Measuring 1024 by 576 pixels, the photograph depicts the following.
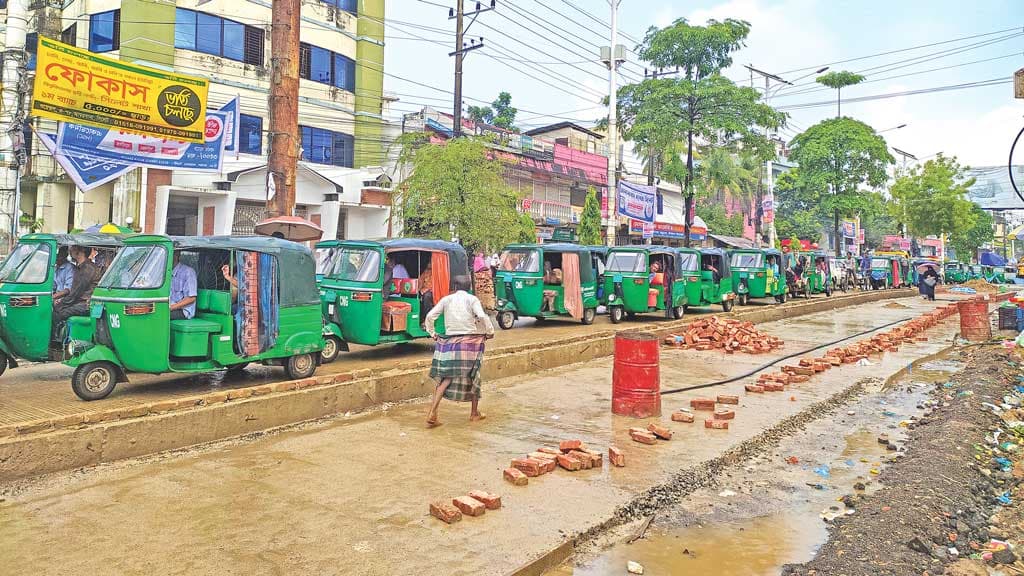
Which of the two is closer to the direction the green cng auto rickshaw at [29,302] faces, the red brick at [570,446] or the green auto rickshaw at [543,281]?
the red brick

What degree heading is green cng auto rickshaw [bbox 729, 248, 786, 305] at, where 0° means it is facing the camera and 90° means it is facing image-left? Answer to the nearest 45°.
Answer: approximately 45°

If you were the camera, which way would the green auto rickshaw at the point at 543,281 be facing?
facing the viewer and to the left of the viewer

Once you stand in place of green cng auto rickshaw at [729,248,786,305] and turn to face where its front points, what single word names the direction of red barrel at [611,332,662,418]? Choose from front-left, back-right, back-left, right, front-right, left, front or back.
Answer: front-left

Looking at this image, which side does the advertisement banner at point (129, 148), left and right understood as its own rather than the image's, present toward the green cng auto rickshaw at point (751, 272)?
left

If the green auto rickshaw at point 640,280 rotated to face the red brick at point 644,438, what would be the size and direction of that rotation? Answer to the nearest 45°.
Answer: approximately 45° to its left

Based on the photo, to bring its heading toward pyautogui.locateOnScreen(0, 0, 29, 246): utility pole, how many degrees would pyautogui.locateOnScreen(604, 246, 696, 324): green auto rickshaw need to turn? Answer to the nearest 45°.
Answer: approximately 45° to its right

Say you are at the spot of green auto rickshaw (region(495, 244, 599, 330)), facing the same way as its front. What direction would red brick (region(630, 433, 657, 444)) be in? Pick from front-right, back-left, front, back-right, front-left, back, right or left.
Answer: front-left

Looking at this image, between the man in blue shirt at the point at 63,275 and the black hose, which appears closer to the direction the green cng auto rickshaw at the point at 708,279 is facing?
the man in blue shirt

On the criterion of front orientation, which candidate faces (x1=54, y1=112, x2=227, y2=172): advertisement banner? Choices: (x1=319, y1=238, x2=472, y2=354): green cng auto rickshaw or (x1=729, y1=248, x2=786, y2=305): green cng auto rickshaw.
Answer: (x1=729, y1=248, x2=786, y2=305): green cng auto rickshaw

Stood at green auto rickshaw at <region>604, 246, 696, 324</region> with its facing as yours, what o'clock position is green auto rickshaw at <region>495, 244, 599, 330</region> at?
green auto rickshaw at <region>495, 244, 599, 330</region> is roughly at 12 o'clock from green auto rickshaw at <region>604, 246, 696, 324</region>.

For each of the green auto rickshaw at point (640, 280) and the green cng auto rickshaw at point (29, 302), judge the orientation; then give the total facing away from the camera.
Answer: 0

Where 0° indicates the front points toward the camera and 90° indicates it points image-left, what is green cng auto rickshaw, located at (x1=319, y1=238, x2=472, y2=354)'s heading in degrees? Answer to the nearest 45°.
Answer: approximately 45°

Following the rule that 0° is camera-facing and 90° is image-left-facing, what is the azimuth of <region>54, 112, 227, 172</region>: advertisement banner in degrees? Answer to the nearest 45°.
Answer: approximately 0°

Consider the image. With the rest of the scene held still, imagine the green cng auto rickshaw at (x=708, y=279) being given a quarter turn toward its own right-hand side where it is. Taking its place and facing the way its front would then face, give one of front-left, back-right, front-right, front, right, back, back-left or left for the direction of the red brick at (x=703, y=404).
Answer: back-left

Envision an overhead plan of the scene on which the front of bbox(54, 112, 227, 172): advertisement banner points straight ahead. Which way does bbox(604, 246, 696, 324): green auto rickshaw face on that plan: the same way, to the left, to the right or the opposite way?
to the right

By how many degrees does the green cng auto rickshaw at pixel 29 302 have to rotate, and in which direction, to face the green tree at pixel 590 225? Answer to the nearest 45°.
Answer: approximately 180°

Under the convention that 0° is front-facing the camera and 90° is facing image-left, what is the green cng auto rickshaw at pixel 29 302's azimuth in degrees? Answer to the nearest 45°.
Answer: approximately 45°
